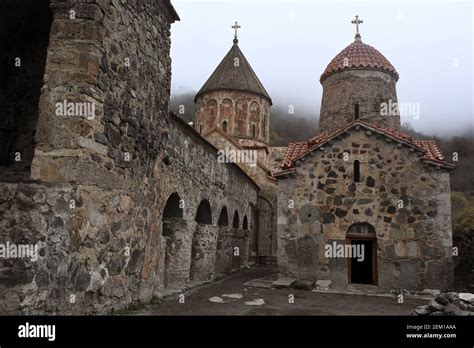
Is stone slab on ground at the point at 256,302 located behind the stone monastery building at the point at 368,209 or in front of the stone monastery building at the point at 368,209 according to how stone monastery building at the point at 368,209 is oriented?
in front

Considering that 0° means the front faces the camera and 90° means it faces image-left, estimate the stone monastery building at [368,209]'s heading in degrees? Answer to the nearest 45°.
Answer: approximately 0°
